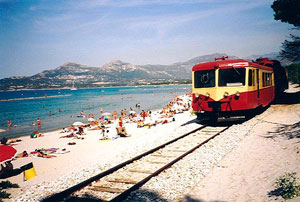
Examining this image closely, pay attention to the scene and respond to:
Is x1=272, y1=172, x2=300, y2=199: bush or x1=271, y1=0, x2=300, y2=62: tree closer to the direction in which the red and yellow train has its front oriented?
the bush

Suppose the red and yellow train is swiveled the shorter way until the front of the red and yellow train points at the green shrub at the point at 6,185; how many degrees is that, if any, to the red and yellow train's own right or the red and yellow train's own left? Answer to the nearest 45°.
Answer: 0° — it already faces it

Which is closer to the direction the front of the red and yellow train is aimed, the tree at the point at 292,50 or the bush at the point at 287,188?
the bush

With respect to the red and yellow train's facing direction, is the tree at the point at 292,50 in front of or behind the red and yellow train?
behind

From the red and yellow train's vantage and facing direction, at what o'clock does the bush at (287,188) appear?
The bush is roughly at 12 o'clock from the red and yellow train.

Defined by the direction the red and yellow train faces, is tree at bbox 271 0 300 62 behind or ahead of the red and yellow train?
behind

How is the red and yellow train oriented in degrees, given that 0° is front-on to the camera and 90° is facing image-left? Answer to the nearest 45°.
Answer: approximately 45°

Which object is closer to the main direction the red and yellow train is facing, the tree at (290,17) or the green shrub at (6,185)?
the green shrub

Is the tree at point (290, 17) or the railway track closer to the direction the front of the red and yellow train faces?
the railway track
